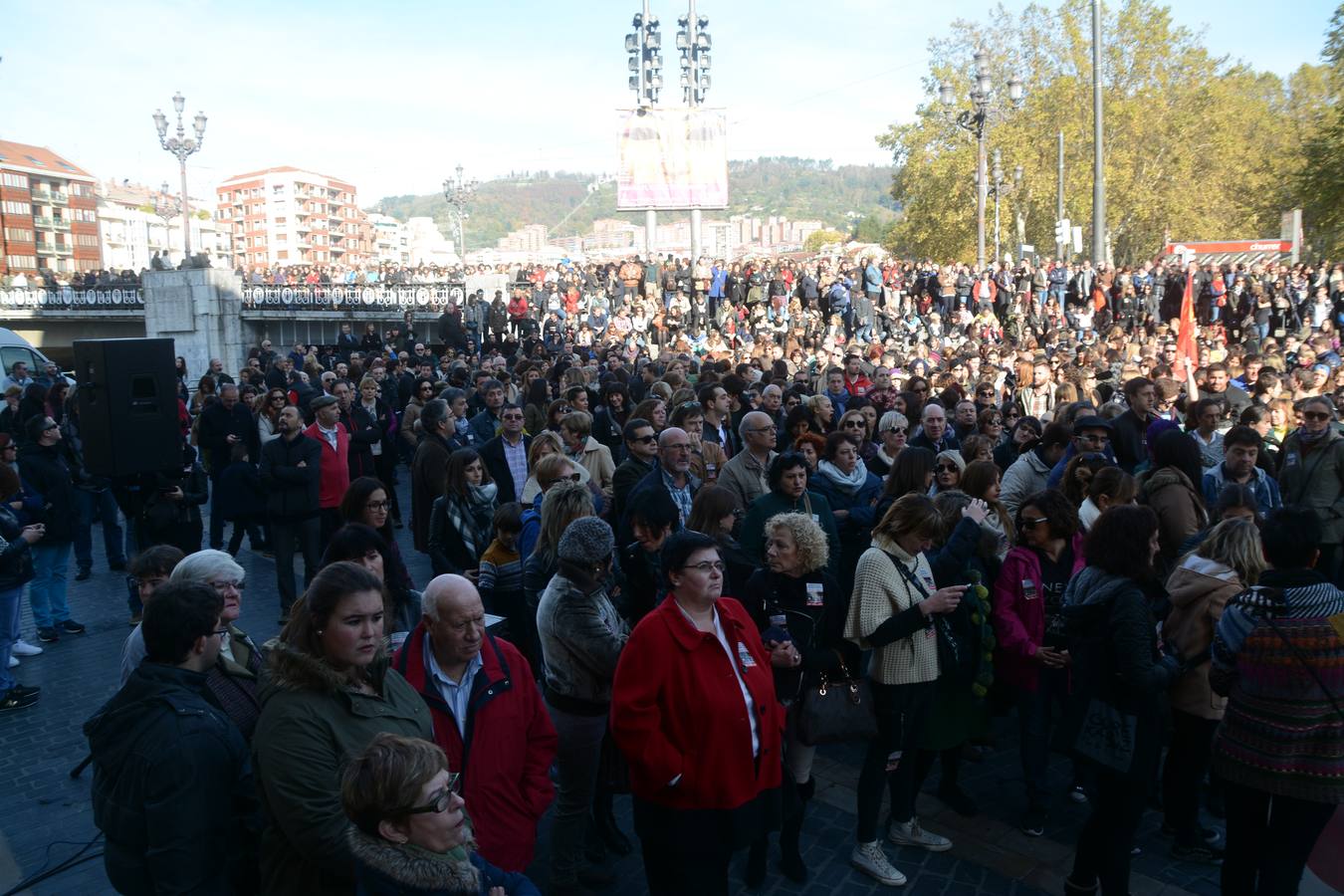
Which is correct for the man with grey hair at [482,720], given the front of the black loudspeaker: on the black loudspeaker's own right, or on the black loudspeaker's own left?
on the black loudspeaker's own right

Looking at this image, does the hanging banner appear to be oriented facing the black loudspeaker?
yes

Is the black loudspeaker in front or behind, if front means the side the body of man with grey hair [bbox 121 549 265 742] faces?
behind

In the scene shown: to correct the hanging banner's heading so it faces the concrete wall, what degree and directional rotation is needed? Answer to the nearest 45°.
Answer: approximately 45° to its right

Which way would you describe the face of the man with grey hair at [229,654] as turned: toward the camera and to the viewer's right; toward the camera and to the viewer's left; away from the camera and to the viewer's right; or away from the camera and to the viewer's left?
toward the camera and to the viewer's right

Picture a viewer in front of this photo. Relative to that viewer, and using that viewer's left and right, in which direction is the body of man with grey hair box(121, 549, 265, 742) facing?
facing the viewer and to the right of the viewer

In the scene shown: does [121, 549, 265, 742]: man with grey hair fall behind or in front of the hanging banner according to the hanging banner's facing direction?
in front

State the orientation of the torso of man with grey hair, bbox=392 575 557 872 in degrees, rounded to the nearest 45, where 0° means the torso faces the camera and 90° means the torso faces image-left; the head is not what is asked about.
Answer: approximately 0°

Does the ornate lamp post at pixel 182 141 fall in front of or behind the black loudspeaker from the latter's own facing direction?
in front

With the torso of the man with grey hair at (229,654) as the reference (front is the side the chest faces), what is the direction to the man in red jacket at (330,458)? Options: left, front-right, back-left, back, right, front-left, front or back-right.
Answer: back-left

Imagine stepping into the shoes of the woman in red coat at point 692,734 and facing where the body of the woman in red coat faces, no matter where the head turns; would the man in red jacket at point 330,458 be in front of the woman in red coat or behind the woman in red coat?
behind

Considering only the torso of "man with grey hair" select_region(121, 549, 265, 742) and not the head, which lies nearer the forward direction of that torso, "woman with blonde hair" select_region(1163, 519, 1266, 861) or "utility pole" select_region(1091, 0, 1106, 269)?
the woman with blonde hair
